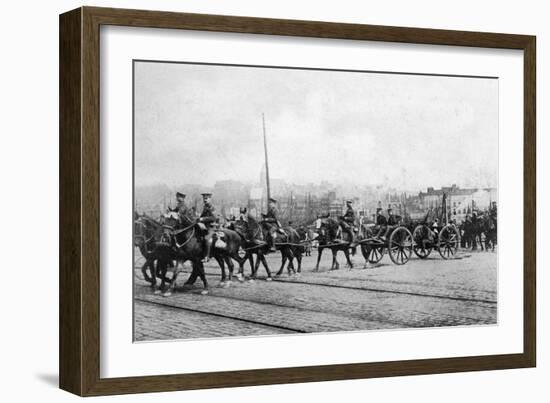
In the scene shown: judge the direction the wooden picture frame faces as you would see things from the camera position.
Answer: facing the viewer and to the right of the viewer
